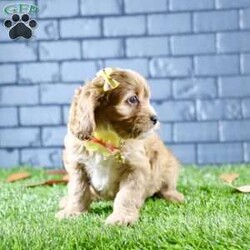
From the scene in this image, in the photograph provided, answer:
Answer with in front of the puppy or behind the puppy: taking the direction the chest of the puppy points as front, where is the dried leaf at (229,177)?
behind

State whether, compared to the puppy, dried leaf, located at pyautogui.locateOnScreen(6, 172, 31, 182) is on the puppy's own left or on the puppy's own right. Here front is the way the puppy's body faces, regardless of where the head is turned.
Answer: on the puppy's own right

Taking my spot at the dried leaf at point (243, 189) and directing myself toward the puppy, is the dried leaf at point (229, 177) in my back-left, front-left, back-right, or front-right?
back-right

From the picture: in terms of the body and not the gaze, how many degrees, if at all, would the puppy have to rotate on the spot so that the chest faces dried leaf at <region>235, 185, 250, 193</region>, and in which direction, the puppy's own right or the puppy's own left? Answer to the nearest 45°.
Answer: approximately 180°

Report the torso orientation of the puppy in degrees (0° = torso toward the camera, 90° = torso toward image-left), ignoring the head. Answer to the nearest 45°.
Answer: approximately 45°
